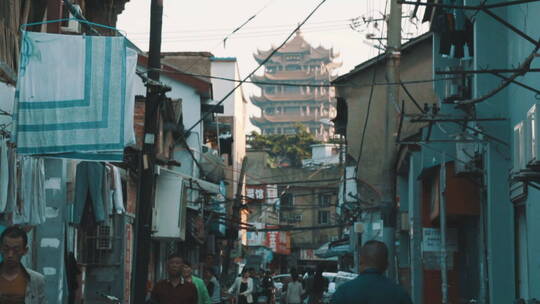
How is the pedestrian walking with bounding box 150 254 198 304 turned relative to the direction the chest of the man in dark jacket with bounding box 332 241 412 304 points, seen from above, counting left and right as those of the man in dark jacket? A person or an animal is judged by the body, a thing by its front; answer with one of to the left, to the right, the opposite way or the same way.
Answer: the opposite way

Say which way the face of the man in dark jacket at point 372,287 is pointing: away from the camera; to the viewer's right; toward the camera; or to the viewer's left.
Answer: away from the camera

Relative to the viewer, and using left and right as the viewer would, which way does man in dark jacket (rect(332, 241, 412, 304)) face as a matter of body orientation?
facing away from the viewer

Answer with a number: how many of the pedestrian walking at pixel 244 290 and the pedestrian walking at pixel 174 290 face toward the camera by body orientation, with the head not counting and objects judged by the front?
2

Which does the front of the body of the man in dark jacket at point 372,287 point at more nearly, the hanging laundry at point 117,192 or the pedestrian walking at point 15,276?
the hanging laundry

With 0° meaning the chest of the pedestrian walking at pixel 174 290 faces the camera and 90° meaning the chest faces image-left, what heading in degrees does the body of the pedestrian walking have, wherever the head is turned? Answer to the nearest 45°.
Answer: approximately 0°
